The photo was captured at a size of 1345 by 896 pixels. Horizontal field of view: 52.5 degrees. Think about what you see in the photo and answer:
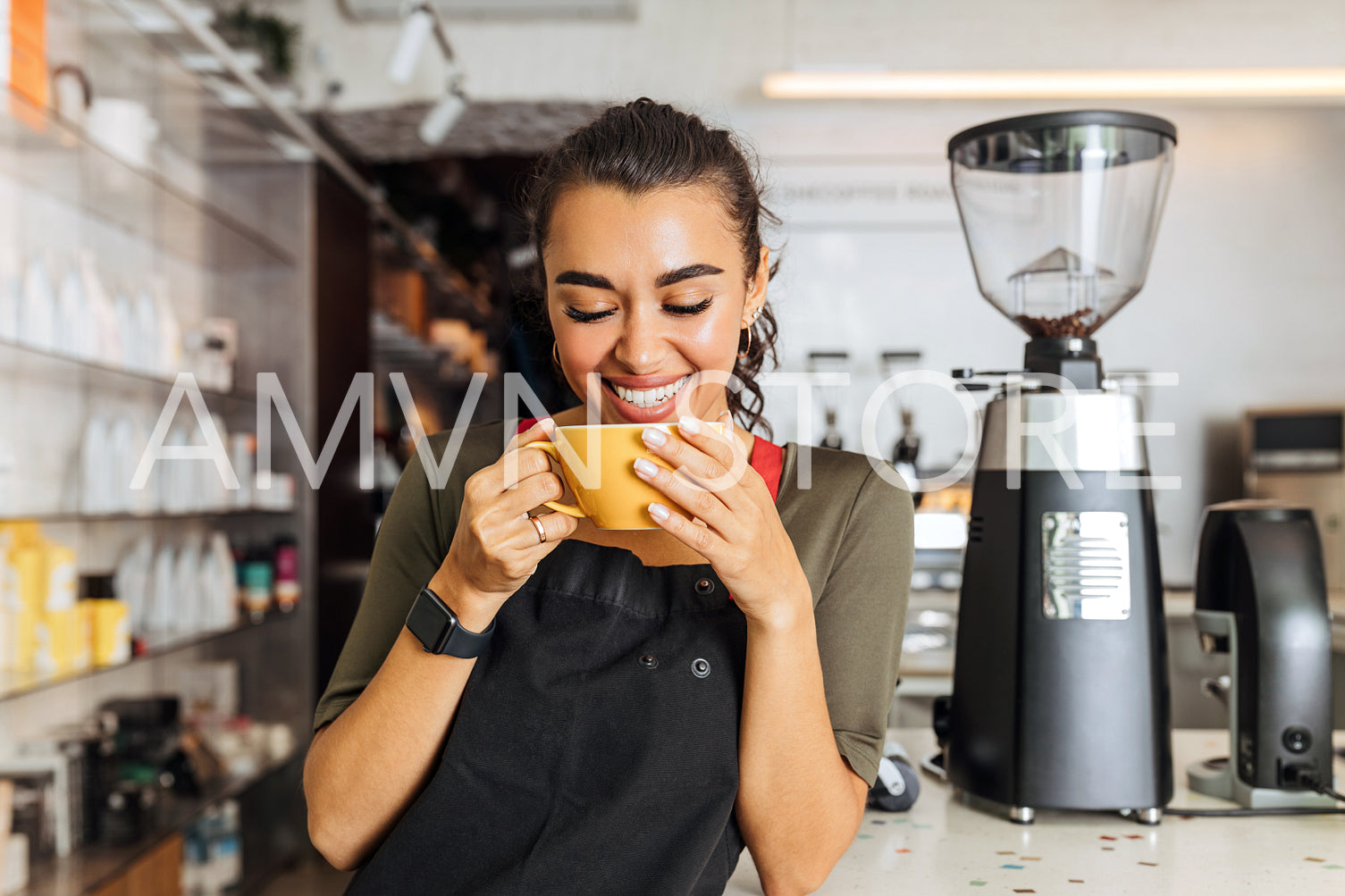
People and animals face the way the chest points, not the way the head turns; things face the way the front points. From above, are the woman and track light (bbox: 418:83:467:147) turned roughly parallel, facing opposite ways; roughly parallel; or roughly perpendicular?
roughly perpendicular

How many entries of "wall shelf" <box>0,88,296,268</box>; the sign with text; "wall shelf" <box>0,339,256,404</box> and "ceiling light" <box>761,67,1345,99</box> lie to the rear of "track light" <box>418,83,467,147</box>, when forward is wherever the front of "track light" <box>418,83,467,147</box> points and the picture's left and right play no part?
2

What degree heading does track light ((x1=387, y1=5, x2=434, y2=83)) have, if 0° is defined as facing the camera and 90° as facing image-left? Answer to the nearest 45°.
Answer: approximately 90°

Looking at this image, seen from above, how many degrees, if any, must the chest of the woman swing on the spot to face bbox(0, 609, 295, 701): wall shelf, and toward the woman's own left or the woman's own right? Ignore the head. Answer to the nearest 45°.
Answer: approximately 135° to the woman's own right

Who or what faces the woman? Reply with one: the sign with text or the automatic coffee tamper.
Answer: the sign with text

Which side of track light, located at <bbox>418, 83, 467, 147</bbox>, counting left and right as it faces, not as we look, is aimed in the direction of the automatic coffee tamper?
left

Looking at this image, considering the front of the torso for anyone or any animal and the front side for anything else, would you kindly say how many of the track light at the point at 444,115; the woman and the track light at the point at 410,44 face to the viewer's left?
2

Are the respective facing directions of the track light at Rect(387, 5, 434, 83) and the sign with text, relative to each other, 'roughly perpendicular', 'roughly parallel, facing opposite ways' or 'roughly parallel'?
roughly perpendicular
